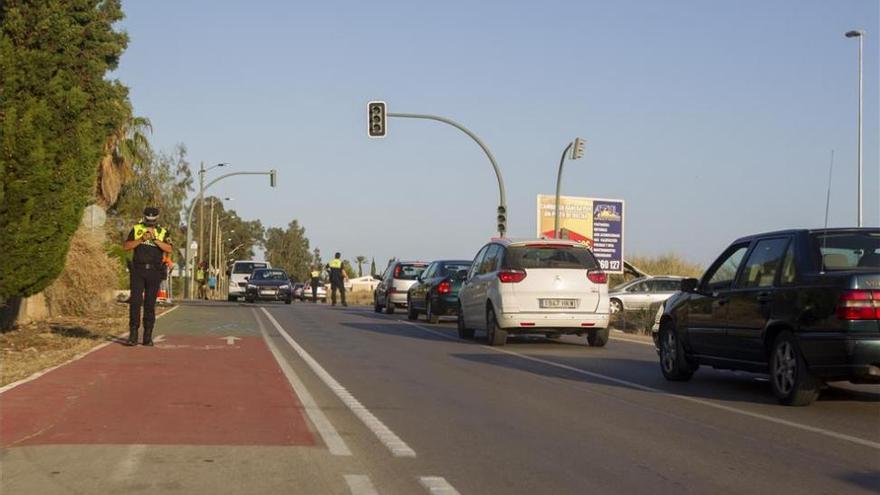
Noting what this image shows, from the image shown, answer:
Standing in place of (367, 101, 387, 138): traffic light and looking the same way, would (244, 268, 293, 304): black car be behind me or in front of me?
behind

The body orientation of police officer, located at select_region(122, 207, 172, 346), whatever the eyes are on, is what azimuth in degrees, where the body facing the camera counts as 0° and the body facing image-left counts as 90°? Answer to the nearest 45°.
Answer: approximately 0°

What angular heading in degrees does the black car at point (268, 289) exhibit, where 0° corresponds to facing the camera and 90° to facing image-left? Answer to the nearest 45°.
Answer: approximately 0°

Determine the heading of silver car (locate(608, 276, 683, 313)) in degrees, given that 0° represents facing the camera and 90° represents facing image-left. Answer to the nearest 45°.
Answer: approximately 90°

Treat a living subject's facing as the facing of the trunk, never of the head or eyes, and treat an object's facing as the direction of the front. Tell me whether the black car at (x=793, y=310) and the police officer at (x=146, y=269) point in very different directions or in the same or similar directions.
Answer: very different directions

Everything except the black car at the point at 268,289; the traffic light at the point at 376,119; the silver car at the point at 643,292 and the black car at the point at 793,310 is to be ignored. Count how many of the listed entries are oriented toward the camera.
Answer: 2

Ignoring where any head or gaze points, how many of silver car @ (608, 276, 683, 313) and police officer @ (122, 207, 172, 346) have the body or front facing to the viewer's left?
1

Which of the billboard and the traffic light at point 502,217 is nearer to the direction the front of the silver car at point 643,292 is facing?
the traffic light

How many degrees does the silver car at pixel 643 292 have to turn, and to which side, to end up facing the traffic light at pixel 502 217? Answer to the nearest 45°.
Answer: approximately 45° to its left
